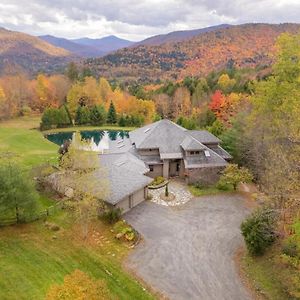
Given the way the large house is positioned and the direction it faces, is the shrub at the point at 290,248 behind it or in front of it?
in front

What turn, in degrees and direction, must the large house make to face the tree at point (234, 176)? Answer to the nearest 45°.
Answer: approximately 45° to its left

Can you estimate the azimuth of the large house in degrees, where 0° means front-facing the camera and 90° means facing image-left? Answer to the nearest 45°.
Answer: approximately 0°

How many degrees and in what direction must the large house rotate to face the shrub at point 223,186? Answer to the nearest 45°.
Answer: approximately 45° to its left

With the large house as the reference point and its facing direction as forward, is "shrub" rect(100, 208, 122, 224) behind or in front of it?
in front

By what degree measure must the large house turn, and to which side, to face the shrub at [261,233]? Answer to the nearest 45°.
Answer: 0° — it already faces it
